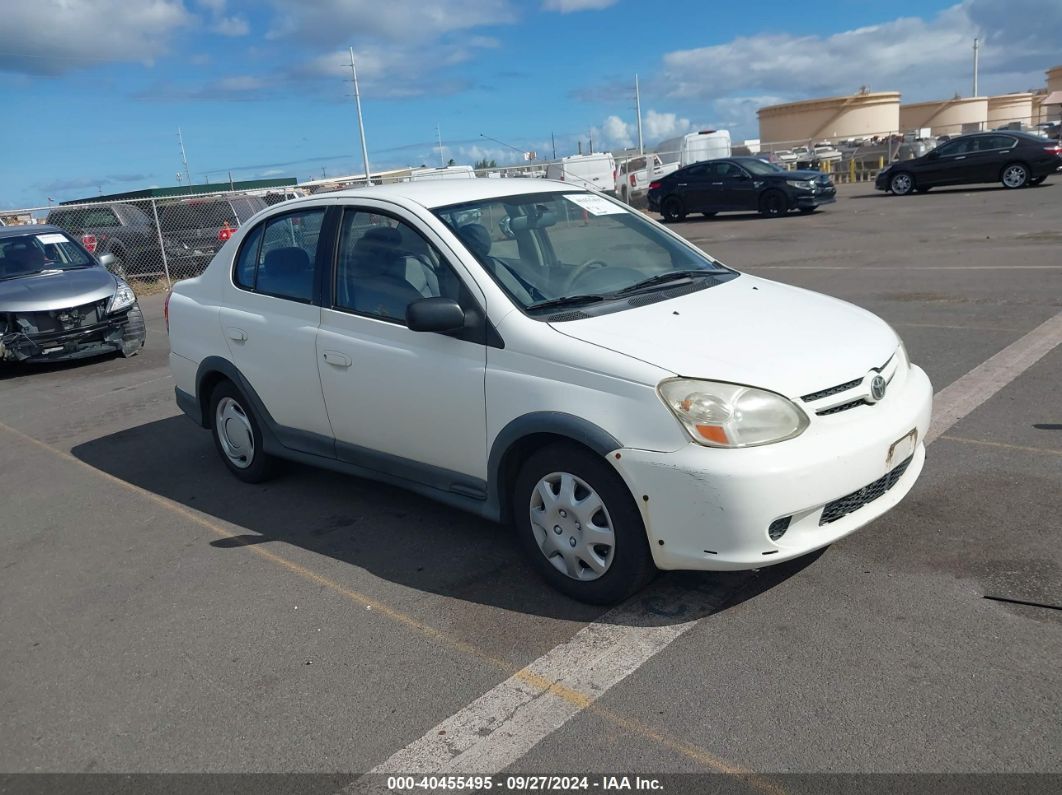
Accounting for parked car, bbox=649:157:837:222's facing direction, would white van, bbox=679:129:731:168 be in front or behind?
behind

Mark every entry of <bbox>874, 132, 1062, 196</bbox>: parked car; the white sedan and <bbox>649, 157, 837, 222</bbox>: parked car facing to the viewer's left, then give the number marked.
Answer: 1

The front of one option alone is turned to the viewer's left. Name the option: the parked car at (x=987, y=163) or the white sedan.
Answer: the parked car

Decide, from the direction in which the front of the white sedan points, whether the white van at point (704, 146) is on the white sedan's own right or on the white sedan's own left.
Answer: on the white sedan's own left

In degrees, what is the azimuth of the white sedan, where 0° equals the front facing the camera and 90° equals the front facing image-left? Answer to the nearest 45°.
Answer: approximately 315°

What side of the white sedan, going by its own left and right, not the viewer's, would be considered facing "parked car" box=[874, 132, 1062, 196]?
left

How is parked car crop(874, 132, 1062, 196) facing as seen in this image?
to the viewer's left

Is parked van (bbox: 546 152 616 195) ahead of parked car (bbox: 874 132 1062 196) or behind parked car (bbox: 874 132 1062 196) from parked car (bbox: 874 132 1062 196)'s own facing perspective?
ahead

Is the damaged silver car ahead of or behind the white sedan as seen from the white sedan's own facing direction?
behind

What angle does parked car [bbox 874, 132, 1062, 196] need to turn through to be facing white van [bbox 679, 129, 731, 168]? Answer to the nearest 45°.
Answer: approximately 45° to its right

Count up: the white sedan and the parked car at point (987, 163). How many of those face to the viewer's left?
1

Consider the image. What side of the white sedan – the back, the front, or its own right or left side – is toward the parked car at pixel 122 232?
back
